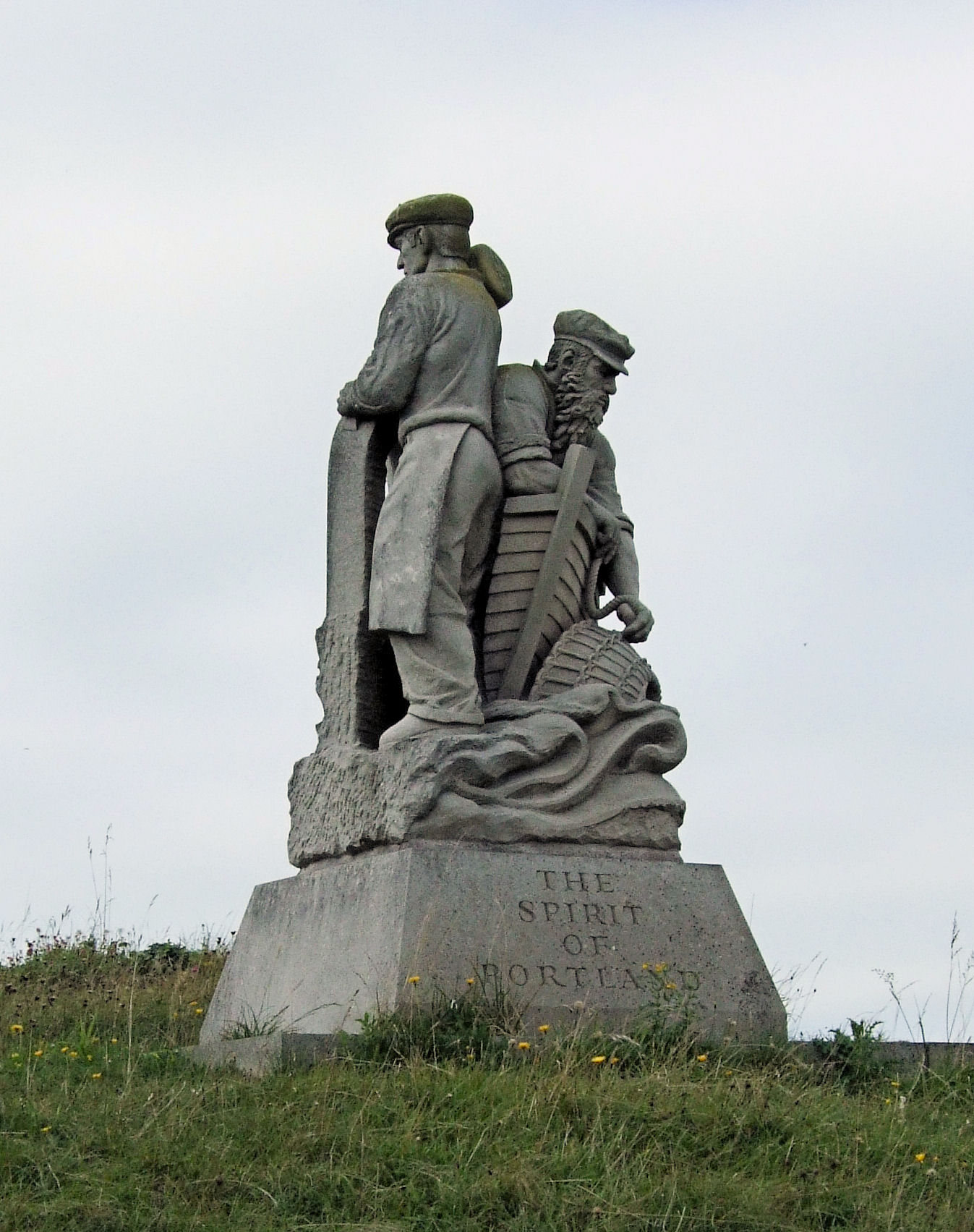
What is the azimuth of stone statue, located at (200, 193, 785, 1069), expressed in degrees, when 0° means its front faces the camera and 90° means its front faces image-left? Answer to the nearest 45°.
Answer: approximately 315°
